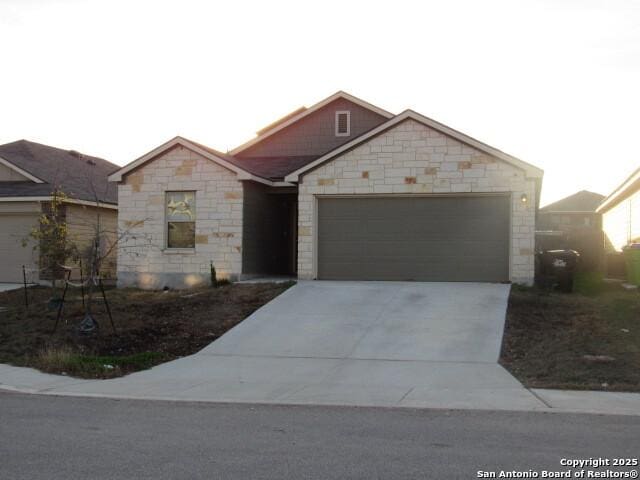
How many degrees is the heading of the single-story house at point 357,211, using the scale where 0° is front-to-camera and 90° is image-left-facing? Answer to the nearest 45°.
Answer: approximately 0°

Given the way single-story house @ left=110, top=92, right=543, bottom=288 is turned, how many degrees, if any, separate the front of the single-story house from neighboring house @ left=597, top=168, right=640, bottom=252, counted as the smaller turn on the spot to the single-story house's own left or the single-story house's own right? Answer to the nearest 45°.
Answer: approximately 135° to the single-story house's own left

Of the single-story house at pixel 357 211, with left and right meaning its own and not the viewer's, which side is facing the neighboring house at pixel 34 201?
right
